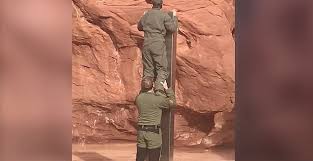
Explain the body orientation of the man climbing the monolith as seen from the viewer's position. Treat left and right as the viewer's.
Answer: facing away from the viewer
